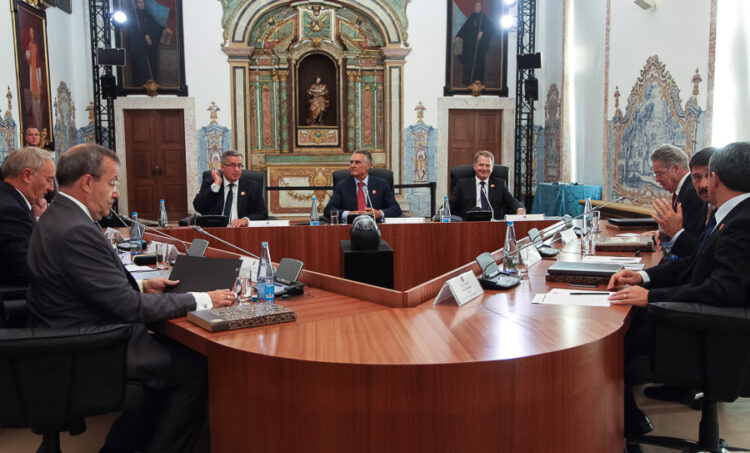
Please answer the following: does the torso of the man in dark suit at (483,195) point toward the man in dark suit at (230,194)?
no

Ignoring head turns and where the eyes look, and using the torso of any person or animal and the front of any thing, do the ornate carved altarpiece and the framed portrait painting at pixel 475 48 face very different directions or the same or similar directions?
same or similar directions

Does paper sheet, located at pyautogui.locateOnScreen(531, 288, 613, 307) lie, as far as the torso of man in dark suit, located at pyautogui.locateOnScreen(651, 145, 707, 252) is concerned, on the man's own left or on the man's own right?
on the man's own left

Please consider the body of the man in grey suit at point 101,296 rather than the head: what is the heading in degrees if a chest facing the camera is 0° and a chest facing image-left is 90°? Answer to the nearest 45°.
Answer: approximately 270°

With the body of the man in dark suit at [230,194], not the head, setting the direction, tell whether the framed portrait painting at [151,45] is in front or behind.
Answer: behind

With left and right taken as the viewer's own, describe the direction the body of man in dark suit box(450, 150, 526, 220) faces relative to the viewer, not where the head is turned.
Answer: facing the viewer

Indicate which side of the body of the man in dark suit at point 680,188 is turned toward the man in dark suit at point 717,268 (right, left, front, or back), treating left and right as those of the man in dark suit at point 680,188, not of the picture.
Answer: left

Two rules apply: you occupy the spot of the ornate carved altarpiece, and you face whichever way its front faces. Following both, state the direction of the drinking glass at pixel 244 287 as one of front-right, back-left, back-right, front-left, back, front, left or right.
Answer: front

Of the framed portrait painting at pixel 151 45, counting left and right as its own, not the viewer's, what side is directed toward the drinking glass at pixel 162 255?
front

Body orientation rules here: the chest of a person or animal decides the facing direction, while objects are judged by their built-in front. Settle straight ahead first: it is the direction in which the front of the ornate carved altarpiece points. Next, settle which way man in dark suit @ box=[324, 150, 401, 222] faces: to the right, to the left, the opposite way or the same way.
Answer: the same way

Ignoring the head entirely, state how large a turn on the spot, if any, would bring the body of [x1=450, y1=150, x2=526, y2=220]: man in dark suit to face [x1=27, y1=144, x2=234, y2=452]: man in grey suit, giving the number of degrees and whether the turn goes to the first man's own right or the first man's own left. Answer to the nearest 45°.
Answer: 0° — they already face them

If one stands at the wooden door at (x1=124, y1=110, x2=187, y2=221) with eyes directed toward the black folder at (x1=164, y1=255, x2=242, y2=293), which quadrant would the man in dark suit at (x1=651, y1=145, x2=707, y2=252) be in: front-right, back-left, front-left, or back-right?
front-left

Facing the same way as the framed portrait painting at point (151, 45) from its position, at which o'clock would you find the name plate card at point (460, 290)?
The name plate card is roughly at 12 o'clock from the framed portrait painting.

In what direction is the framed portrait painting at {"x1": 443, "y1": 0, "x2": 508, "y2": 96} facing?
toward the camera

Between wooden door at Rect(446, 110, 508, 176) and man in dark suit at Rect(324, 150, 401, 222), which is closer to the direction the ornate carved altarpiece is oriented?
the man in dark suit

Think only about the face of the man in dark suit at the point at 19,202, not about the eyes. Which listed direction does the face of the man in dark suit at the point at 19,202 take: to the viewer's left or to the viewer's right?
to the viewer's right

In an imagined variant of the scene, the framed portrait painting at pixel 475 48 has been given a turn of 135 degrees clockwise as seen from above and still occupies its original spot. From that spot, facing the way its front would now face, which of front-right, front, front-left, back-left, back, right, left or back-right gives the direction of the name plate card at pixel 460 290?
back-left

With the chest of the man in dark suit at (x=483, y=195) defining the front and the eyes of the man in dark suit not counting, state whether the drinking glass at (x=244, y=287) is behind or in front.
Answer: in front
